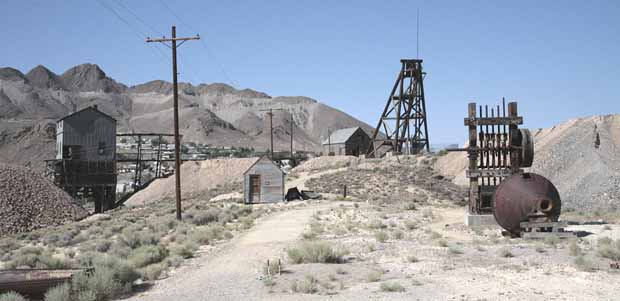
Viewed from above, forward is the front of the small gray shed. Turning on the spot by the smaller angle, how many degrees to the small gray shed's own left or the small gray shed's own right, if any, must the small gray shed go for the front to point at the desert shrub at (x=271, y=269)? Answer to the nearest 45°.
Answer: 0° — it already faces it

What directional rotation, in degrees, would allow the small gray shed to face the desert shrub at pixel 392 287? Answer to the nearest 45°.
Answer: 0° — it already faces it

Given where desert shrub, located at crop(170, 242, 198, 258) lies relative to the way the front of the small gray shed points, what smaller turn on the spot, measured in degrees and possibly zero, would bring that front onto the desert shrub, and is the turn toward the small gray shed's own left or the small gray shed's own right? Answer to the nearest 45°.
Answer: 0° — it already faces it

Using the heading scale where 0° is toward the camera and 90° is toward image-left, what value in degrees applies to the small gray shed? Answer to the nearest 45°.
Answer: approximately 0°

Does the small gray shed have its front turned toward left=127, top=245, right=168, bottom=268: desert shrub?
yes

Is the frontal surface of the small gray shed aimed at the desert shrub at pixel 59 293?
yes

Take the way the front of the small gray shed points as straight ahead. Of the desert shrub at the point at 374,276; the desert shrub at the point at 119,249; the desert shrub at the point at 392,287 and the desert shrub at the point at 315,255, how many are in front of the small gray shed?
4

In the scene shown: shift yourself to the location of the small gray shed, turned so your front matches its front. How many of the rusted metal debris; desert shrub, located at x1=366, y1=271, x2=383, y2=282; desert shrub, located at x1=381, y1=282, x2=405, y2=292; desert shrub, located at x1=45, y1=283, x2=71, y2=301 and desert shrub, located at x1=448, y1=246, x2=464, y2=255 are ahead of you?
5

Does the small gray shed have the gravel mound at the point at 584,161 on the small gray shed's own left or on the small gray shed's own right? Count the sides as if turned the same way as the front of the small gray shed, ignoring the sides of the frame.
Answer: on the small gray shed's own left

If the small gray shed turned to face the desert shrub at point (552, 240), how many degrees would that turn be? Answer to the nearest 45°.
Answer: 0° — it already faces it

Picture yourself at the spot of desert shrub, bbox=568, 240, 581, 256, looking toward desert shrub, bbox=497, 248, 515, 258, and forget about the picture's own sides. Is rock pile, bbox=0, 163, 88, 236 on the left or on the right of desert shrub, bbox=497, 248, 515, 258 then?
right

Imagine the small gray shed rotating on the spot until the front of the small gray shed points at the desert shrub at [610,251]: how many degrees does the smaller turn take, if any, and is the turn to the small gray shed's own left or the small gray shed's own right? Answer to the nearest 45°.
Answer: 0° — it already faces it

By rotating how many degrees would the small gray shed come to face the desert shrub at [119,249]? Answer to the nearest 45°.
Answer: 0° — it already faces it
